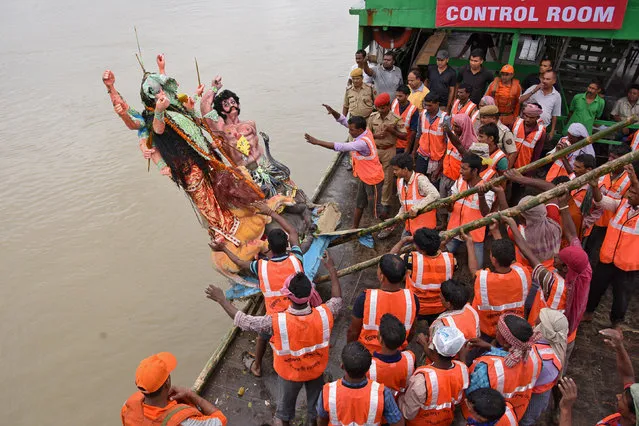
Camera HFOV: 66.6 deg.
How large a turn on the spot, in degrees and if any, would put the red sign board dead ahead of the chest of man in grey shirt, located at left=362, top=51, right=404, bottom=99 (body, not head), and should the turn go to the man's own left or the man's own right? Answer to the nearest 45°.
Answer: approximately 135° to the man's own left

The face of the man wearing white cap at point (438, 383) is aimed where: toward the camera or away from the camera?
away from the camera

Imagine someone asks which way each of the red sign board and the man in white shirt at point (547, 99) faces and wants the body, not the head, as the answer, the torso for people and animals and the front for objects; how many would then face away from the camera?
0

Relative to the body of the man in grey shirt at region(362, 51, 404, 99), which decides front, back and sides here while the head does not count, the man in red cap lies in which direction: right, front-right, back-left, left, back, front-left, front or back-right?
front-left

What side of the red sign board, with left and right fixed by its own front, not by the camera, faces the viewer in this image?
front

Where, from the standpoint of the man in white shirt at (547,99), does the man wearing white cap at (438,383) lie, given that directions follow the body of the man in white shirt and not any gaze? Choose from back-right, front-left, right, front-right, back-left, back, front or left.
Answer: front-left

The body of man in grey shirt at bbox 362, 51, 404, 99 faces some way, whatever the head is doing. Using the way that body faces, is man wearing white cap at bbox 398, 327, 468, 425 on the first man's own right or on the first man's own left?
on the first man's own left

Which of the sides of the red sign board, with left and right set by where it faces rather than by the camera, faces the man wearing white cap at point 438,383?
front

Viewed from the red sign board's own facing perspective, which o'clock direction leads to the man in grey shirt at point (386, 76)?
The man in grey shirt is roughly at 3 o'clock from the red sign board.

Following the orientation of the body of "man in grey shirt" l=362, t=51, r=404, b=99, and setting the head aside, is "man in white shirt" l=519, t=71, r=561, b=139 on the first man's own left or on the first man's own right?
on the first man's own left

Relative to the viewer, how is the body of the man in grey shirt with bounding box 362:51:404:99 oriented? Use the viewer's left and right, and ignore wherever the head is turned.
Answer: facing the viewer and to the left of the viewer

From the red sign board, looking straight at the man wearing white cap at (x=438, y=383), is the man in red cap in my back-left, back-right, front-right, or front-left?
front-right

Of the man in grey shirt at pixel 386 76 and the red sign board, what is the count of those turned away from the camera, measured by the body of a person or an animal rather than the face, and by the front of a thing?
0

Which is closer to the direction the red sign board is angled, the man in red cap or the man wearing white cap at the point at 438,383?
the man wearing white cap

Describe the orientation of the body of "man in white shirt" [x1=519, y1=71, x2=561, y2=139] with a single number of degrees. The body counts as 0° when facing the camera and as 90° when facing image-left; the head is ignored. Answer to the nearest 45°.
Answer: approximately 45°

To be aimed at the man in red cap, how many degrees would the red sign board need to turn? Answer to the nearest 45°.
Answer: approximately 45° to its right

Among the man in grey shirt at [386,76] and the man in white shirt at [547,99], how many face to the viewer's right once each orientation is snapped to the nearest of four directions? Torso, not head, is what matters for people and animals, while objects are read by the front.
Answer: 0
